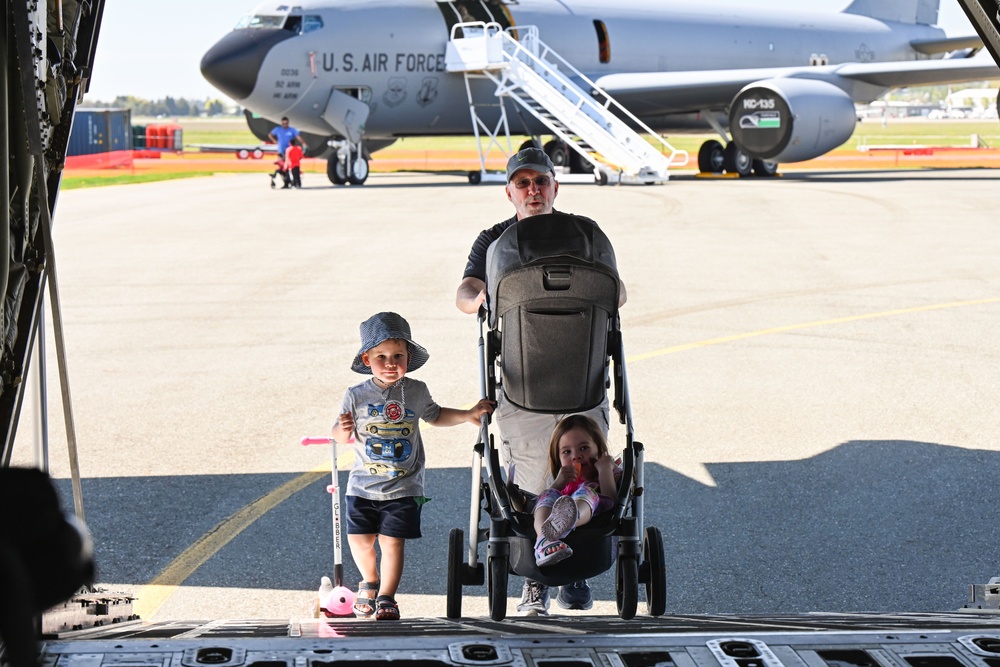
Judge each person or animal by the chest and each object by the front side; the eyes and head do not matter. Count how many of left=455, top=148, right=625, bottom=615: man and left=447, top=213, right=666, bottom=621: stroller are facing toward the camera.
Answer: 2

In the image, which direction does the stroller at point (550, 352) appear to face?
toward the camera

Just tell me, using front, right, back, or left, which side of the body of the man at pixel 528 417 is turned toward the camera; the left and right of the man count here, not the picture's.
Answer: front

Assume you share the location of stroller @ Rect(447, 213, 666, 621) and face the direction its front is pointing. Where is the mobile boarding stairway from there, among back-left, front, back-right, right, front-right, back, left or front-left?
back

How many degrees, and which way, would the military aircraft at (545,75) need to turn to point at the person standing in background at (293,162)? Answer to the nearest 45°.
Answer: approximately 45° to its right

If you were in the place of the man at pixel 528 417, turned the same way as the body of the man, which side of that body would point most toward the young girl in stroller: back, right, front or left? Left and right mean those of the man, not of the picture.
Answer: front

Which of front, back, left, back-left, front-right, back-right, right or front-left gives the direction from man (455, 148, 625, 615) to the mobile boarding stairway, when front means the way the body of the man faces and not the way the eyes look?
back

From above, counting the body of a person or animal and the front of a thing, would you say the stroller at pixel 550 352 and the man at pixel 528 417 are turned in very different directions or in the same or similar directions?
same or similar directions

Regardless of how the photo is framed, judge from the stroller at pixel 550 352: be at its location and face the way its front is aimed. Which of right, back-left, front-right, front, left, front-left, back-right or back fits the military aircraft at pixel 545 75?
back

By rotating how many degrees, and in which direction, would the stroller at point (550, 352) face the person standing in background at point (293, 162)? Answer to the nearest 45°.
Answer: approximately 180°

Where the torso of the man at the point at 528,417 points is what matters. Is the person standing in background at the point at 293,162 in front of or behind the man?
behind

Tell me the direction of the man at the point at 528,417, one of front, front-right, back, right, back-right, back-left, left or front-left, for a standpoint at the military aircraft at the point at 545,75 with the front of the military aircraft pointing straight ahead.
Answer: front-left
